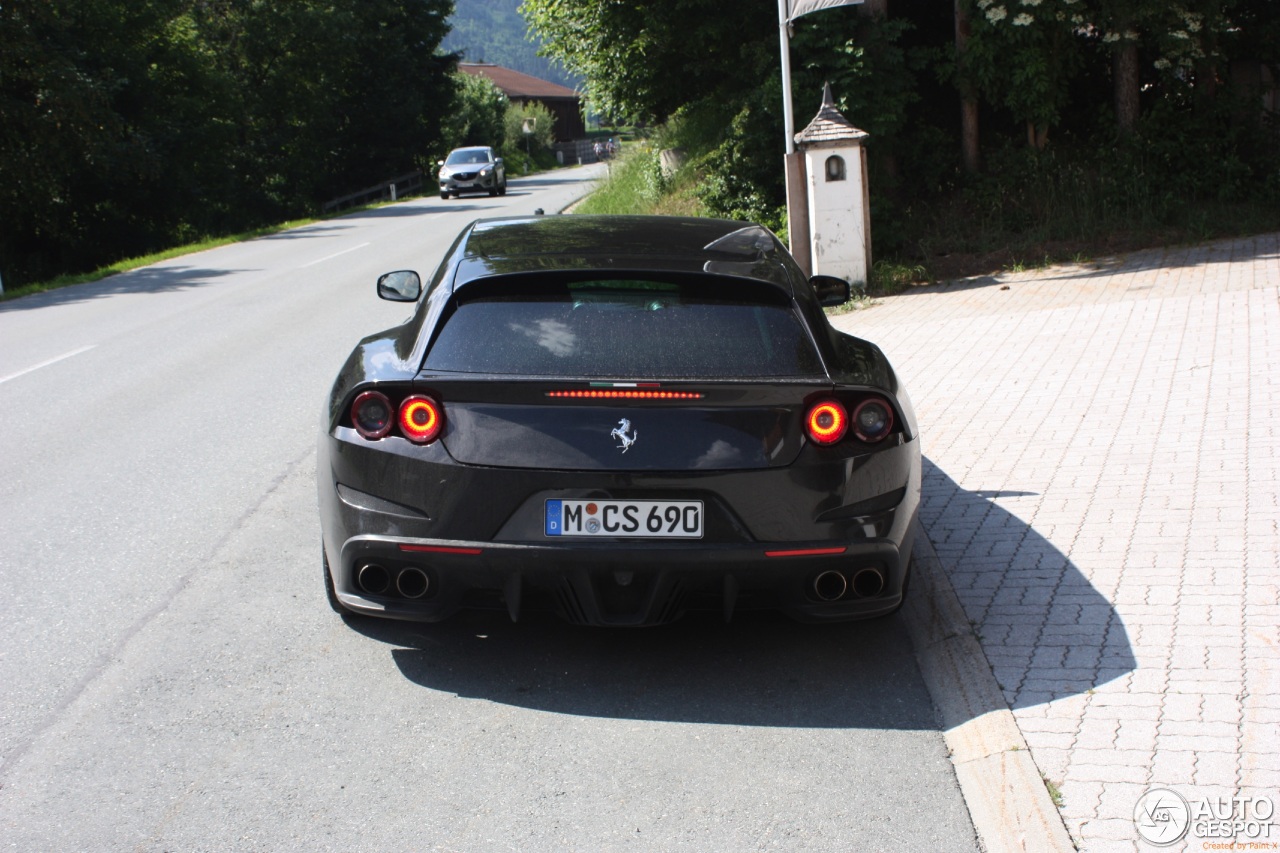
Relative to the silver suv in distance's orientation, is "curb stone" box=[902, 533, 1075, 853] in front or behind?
in front

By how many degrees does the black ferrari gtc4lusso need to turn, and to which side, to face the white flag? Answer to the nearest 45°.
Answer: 0° — it already faces it

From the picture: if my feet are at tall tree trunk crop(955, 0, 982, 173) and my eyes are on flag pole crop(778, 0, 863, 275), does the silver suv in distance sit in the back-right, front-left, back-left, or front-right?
back-right

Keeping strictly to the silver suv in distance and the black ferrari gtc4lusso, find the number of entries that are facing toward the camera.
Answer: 1

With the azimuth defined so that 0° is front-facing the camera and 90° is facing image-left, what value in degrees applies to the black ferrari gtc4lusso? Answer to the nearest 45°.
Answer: approximately 180°

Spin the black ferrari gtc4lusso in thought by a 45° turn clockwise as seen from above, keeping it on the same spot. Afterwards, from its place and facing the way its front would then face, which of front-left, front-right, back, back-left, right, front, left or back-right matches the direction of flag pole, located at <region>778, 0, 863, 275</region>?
front-left

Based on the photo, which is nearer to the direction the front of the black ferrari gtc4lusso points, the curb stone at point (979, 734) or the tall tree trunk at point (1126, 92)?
the tall tree trunk

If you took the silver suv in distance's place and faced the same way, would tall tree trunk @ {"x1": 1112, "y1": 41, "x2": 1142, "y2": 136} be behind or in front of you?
in front

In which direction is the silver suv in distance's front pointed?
toward the camera

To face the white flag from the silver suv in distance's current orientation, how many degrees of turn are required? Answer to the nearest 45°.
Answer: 0° — it already faces it

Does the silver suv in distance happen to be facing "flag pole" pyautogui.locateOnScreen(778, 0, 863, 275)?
yes

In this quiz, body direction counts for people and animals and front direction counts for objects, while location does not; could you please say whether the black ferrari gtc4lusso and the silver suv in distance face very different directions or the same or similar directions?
very different directions

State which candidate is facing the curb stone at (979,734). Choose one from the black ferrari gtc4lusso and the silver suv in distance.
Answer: the silver suv in distance

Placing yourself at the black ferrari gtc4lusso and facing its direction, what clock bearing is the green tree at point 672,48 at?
The green tree is roughly at 12 o'clock from the black ferrari gtc4lusso.

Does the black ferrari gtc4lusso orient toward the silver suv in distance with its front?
yes

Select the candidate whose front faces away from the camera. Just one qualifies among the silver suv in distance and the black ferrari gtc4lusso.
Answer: the black ferrari gtc4lusso

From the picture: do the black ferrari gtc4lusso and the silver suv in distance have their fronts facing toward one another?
yes
